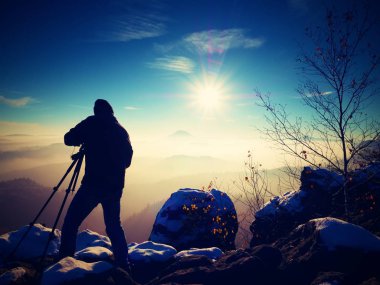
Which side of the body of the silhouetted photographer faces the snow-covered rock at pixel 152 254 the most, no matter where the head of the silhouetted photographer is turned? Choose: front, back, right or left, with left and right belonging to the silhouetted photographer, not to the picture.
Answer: right

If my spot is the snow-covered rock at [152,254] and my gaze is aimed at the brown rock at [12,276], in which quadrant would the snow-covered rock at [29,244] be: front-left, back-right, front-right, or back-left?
front-right

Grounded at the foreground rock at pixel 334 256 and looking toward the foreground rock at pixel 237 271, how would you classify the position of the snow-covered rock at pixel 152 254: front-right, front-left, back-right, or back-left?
front-right

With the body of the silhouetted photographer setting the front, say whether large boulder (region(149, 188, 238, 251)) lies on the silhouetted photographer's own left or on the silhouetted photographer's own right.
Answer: on the silhouetted photographer's own right

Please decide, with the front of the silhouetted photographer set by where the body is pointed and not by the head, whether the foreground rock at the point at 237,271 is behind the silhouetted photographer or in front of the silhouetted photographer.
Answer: behind

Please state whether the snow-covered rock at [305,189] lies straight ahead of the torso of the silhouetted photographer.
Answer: no

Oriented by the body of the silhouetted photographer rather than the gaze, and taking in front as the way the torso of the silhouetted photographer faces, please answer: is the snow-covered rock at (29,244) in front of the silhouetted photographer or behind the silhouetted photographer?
in front

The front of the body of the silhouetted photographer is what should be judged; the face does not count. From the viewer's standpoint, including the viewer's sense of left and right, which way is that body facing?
facing away from the viewer and to the left of the viewer

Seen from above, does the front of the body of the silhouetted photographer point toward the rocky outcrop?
no

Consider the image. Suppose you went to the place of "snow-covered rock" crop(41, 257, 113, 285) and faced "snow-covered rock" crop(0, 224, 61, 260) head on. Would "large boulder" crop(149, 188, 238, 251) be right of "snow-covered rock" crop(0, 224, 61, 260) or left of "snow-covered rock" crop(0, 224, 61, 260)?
right

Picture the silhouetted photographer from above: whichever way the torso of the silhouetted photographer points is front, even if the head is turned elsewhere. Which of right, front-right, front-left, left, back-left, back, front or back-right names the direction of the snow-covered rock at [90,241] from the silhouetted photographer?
front-right

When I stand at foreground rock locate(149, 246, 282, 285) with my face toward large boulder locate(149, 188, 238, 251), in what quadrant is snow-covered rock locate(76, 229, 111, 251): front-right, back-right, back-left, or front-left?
front-left

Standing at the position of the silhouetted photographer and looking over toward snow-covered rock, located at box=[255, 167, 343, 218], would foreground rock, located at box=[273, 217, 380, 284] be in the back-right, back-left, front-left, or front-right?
front-right
